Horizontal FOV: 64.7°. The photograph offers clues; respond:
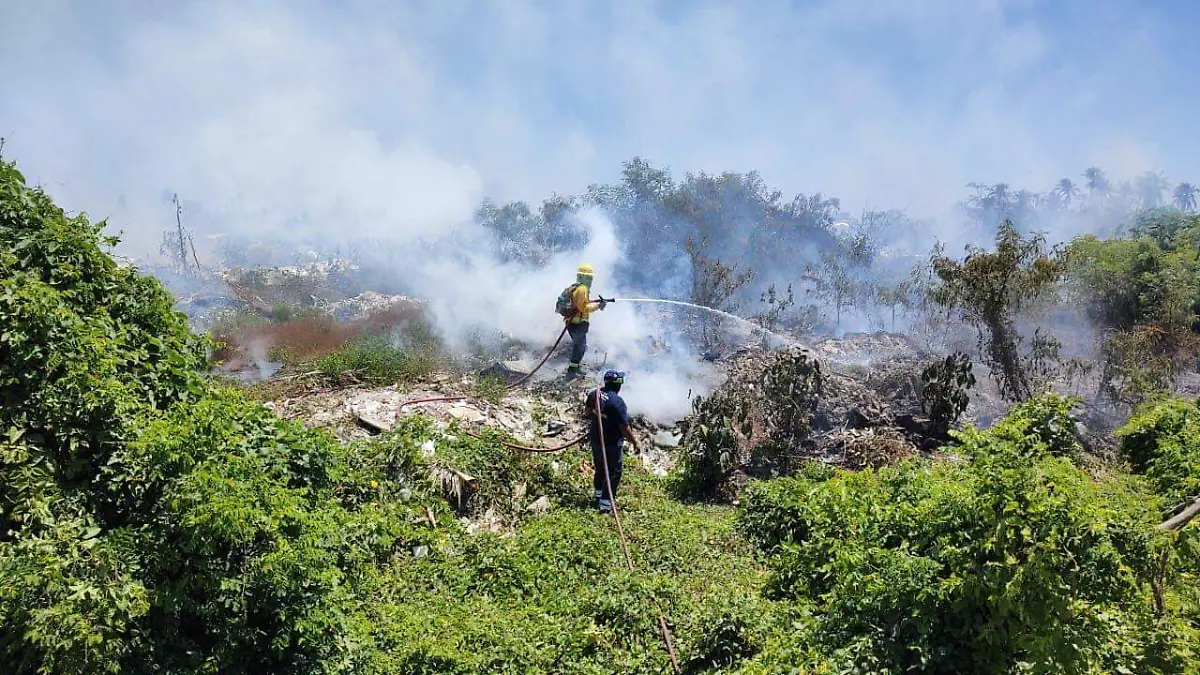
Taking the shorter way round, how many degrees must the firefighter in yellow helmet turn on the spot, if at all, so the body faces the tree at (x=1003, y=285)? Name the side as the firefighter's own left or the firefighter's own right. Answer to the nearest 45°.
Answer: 0° — they already face it

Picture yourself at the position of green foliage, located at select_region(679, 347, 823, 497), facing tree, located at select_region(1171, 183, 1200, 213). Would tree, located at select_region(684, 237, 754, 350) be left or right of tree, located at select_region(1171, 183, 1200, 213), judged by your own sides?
left

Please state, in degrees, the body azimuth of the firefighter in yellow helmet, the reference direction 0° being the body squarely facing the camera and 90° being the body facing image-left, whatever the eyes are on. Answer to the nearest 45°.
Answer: approximately 270°

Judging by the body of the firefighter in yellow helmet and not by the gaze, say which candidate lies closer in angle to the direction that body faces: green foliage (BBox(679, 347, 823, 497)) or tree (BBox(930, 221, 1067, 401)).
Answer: the tree

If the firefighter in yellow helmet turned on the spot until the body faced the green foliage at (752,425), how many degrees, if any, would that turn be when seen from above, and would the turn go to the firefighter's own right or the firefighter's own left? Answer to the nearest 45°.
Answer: approximately 45° to the firefighter's own right

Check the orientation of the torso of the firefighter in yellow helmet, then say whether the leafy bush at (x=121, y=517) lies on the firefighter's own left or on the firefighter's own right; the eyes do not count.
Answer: on the firefighter's own right
